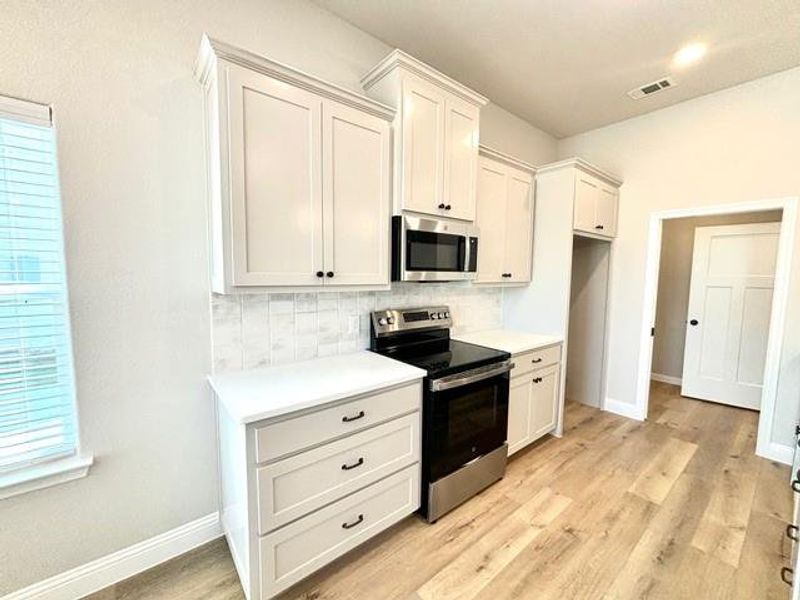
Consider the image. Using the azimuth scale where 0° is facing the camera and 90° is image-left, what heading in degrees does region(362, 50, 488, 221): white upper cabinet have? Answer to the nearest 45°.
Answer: approximately 315°

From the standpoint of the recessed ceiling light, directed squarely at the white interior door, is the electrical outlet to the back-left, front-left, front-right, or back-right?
back-left

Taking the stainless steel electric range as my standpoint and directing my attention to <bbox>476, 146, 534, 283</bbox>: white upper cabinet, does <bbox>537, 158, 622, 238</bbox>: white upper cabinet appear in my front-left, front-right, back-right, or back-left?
front-right

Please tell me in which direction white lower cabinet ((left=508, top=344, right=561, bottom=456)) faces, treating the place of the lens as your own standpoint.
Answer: facing the viewer and to the right of the viewer

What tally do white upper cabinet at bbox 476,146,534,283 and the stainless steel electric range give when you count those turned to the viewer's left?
0

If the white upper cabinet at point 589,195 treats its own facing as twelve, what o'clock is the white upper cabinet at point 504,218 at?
the white upper cabinet at point 504,218 is roughly at 3 o'clock from the white upper cabinet at point 589,195.

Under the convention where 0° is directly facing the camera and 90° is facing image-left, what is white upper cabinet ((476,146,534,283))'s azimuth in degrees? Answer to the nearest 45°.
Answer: approximately 315°

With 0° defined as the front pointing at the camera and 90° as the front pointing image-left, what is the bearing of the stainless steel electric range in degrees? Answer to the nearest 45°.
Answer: approximately 315°
